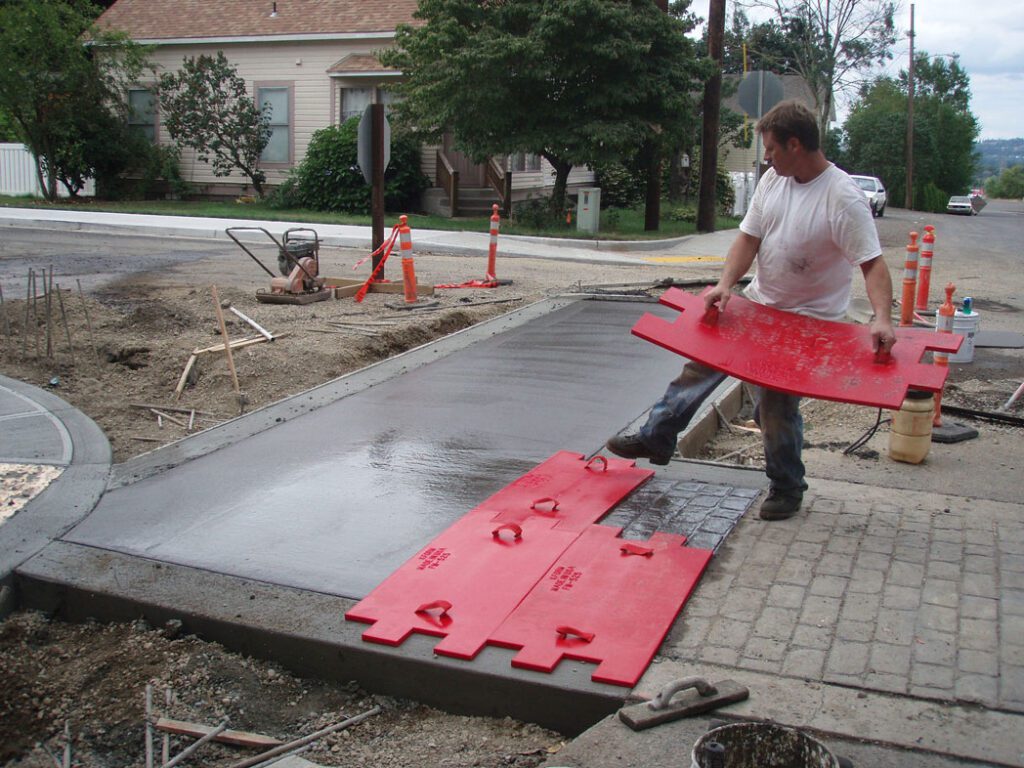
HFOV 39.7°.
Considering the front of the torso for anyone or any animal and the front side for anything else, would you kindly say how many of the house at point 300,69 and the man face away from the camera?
0

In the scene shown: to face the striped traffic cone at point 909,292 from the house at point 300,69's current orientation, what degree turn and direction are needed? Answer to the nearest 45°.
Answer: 0° — it already faces it

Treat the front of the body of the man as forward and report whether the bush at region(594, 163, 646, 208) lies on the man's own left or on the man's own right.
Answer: on the man's own right

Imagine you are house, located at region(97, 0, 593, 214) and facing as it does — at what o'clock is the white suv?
The white suv is roughly at 8 o'clock from the house.

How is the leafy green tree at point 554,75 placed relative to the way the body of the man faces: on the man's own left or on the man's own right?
on the man's own right

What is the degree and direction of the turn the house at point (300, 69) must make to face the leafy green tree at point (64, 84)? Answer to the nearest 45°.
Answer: approximately 90° to its right

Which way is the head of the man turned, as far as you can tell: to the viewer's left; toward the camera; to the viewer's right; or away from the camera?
to the viewer's left

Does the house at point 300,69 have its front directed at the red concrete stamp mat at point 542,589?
yes

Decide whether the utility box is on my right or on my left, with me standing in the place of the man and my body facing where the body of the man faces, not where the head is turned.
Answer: on my right

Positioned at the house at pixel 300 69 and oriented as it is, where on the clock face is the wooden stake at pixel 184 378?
The wooden stake is roughly at 12 o'clock from the house.

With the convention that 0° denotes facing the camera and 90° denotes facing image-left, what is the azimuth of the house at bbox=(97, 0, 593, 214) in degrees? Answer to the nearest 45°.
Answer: approximately 0°

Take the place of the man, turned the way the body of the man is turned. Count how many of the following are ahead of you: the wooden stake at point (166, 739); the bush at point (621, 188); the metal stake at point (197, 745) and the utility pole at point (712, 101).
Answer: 2
